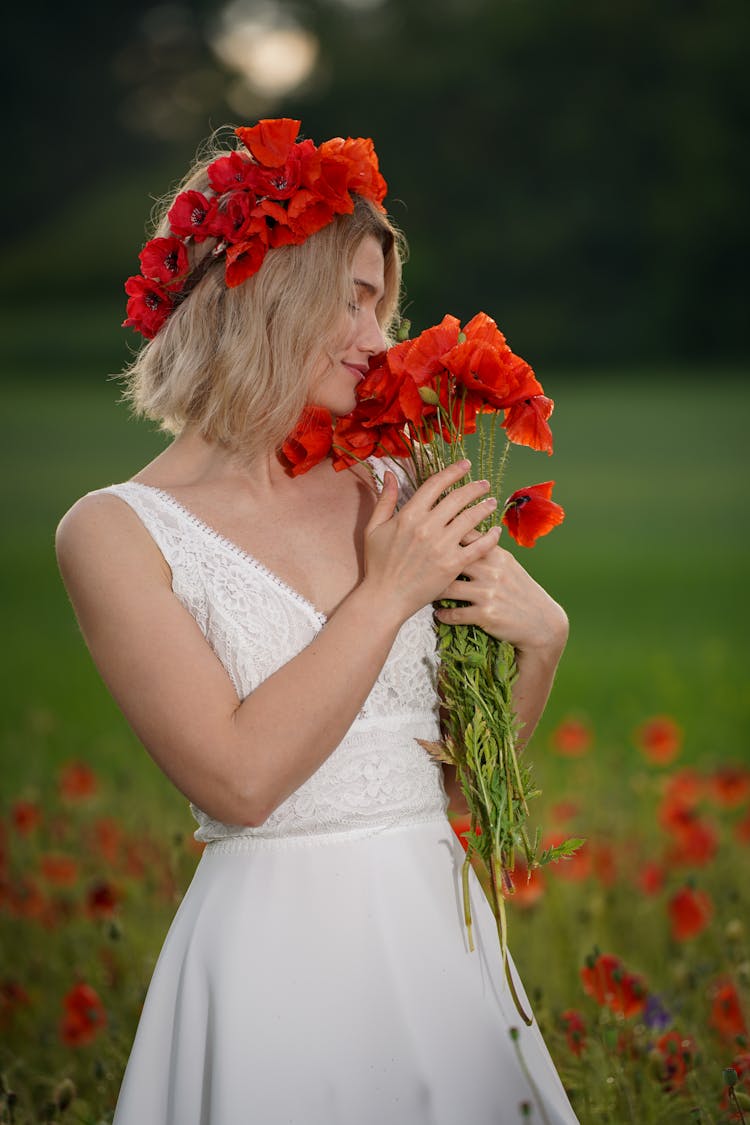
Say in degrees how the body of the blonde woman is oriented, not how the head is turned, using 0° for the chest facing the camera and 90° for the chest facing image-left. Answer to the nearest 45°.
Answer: approximately 315°

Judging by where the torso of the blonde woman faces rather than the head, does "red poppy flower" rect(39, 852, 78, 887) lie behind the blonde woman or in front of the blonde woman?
behind

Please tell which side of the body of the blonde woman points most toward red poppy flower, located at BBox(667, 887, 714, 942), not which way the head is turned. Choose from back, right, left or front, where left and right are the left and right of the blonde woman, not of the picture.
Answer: left

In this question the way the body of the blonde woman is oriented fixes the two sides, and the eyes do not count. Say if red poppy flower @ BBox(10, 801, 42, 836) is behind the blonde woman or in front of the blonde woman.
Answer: behind

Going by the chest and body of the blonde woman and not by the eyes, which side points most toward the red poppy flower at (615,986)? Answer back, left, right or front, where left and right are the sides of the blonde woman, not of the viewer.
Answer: left

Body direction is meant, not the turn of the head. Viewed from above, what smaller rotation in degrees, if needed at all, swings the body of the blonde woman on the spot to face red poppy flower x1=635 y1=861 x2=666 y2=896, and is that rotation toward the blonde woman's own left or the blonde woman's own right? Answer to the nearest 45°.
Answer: approximately 90° to the blonde woman's own left

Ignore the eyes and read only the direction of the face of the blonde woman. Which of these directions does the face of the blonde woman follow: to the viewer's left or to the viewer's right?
to the viewer's right

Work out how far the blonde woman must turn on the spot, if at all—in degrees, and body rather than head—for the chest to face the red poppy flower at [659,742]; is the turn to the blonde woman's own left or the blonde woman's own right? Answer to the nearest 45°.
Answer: approximately 90° to the blonde woman's own left

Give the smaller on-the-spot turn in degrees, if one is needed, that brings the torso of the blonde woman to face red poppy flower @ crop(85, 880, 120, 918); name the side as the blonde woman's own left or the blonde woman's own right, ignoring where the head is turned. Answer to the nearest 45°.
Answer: approximately 180°
